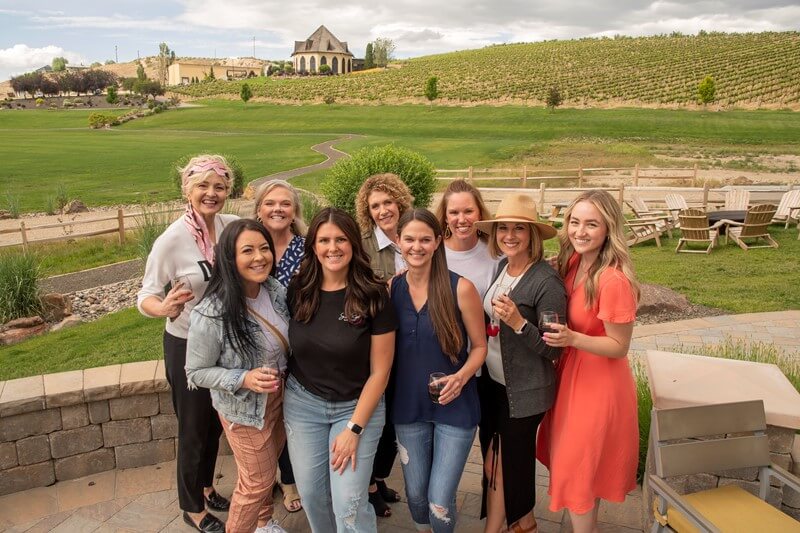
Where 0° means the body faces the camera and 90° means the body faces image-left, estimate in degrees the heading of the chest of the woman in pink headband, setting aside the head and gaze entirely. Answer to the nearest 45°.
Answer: approximately 315°

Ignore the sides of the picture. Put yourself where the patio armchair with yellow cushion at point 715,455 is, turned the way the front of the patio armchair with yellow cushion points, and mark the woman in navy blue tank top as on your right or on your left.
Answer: on your right

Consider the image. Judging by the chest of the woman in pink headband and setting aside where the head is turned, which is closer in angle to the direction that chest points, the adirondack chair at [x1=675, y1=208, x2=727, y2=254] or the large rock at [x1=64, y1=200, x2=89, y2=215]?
the adirondack chair

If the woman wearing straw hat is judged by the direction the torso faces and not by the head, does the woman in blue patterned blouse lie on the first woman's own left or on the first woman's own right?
on the first woman's own right

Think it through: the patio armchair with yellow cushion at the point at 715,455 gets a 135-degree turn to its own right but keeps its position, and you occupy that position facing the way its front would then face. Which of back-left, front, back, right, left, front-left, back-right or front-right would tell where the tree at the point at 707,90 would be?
right

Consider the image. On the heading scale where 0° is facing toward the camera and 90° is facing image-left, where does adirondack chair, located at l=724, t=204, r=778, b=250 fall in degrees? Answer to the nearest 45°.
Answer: approximately 135°

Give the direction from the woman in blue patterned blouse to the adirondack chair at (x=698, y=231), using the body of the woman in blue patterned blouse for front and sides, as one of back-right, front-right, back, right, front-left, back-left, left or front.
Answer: back-left

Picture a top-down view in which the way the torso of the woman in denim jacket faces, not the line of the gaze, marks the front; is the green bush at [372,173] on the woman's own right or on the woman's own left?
on the woman's own left
